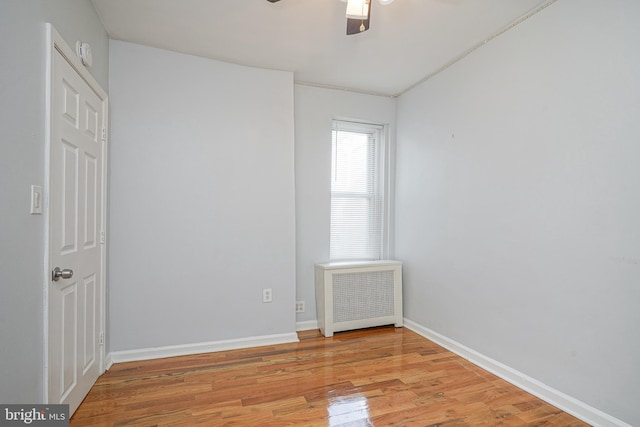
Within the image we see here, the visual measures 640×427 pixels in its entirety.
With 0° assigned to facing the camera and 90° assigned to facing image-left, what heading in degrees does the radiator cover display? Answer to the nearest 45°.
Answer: approximately 315°

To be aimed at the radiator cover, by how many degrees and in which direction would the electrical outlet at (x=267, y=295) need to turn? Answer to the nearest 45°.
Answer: approximately 90° to its left

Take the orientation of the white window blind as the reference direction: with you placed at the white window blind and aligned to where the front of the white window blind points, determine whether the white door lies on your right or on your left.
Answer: on your right

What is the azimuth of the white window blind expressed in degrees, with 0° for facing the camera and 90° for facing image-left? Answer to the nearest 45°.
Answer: approximately 315°

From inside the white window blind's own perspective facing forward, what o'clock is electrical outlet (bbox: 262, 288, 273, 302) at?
The electrical outlet is roughly at 3 o'clock from the white window blind.

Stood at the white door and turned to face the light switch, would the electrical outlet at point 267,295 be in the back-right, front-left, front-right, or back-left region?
back-left

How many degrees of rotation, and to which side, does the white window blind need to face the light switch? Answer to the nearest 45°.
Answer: approximately 90° to its right
